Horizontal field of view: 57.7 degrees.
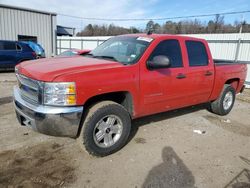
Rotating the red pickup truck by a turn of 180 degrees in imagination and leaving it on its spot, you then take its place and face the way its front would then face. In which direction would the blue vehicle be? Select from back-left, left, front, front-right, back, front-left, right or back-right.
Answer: left

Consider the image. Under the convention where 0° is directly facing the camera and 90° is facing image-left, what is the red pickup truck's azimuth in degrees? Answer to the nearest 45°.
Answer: approximately 45°
